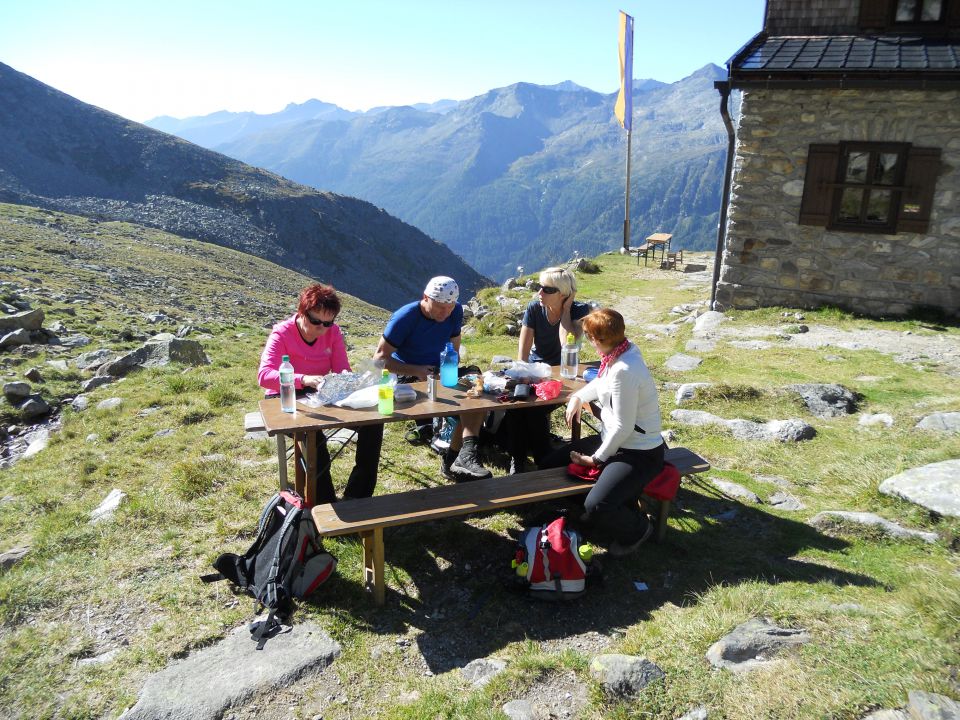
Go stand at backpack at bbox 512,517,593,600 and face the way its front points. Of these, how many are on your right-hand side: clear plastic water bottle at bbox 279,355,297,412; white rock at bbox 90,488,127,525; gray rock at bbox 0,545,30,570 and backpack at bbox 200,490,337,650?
4

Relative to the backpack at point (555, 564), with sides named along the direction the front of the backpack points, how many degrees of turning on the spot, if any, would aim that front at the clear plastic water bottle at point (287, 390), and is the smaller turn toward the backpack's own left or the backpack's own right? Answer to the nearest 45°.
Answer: approximately 90° to the backpack's own right

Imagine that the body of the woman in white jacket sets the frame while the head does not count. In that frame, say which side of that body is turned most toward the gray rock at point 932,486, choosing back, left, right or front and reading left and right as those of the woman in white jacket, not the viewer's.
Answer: back

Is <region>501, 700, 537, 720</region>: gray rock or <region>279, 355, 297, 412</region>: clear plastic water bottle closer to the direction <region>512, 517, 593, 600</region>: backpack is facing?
the gray rock

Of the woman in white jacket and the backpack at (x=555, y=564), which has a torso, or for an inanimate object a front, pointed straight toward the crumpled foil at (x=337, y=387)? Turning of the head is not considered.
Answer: the woman in white jacket

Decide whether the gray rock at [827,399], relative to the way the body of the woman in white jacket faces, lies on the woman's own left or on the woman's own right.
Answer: on the woman's own right

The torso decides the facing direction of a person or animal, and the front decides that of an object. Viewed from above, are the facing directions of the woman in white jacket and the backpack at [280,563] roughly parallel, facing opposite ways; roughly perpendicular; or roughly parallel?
roughly perpendicular

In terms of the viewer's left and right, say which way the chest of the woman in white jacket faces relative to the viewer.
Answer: facing to the left of the viewer

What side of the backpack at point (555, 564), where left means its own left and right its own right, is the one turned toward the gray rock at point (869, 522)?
left

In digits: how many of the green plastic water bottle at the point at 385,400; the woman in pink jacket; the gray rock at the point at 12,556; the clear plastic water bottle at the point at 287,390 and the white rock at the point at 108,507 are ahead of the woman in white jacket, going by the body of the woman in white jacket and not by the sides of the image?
5

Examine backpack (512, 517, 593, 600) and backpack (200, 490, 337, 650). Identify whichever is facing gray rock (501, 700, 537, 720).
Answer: backpack (512, 517, 593, 600)

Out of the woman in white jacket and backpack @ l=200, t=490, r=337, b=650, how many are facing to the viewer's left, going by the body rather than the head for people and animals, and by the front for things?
1

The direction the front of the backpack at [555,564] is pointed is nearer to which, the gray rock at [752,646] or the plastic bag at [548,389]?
the gray rock

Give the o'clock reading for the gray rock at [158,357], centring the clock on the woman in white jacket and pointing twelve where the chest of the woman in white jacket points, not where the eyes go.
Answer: The gray rock is roughly at 1 o'clock from the woman in white jacket.
